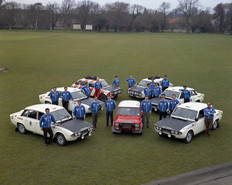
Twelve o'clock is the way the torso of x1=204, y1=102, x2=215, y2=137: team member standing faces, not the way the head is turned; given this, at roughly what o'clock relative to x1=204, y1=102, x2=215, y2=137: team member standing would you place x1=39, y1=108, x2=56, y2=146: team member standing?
x1=39, y1=108, x2=56, y2=146: team member standing is roughly at 2 o'clock from x1=204, y1=102, x2=215, y2=137: team member standing.

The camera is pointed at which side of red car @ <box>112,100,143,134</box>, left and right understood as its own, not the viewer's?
front

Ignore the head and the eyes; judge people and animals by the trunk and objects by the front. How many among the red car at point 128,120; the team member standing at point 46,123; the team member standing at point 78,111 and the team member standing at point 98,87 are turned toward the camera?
4

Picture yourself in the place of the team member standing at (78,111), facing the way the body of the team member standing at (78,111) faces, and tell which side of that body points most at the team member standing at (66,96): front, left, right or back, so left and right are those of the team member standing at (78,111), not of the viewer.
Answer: back

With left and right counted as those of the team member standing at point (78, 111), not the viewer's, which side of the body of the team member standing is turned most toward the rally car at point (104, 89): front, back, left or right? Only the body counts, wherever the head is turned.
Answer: back

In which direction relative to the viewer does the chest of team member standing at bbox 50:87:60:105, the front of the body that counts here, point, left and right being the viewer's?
facing the viewer

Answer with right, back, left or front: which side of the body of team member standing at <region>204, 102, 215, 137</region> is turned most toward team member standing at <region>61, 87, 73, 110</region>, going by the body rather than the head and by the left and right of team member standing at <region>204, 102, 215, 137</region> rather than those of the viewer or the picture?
right

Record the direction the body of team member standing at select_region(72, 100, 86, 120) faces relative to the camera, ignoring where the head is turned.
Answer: toward the camera

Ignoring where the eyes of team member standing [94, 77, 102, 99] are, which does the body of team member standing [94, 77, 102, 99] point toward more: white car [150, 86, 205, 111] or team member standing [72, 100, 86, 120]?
the team member standing

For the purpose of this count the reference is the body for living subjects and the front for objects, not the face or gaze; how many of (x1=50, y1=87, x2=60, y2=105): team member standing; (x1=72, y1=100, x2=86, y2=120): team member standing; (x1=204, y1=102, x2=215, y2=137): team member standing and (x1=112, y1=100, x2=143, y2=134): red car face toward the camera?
4

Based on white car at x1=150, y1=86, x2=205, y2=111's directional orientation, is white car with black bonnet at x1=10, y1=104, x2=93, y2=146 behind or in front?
in front
